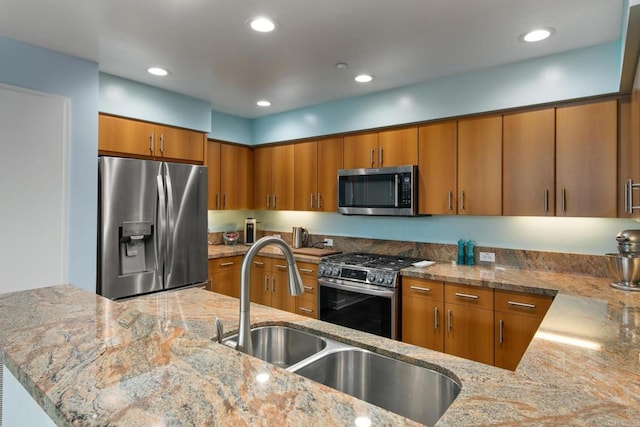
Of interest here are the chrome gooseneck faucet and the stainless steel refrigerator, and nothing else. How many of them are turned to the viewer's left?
0

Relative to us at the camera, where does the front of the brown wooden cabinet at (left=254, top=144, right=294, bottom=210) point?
facing the viewer and to the left of the viewer

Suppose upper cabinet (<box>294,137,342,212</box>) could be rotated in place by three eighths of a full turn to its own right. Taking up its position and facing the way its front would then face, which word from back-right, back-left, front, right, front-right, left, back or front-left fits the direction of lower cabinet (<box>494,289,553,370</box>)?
back-right

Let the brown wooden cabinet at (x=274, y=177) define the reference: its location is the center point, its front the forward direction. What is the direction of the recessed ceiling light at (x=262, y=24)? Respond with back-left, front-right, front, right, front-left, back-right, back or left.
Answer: front-left

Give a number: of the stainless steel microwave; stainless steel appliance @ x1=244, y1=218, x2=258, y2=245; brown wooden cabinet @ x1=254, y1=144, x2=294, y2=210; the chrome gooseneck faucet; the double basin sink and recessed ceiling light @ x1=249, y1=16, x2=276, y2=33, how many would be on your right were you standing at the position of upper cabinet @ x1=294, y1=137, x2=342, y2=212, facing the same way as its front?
2

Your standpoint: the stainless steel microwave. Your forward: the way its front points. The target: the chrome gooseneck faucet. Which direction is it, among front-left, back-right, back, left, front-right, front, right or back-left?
front-left

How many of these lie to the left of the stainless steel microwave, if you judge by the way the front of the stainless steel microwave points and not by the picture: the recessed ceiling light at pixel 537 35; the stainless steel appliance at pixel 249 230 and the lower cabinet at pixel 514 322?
2

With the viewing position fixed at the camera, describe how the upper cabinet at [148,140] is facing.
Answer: facing the viewer and to the right of the viewer

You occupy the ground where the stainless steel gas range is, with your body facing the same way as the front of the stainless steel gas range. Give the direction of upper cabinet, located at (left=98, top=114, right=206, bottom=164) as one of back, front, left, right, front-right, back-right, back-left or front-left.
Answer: front-right

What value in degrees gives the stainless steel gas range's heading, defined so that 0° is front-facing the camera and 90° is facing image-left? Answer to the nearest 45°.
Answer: approximately 45°
